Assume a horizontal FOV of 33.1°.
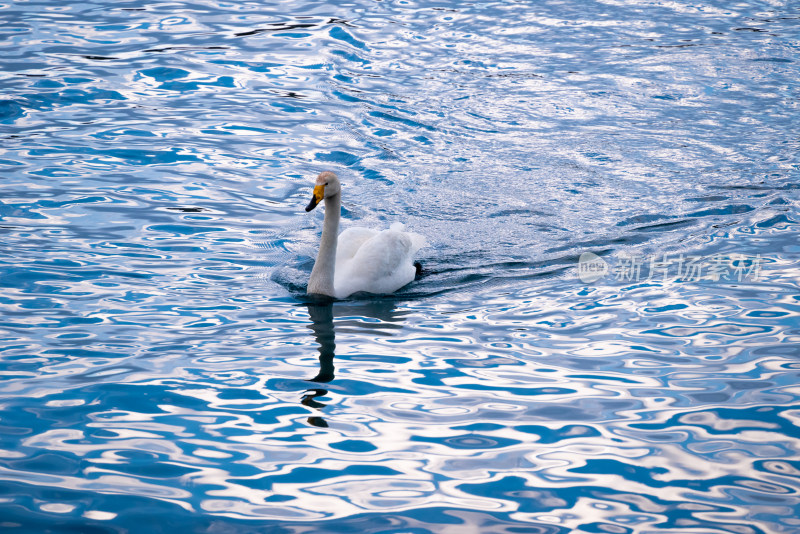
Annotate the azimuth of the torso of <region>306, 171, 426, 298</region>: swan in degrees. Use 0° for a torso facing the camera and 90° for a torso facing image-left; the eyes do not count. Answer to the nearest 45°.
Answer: approximately 45°
